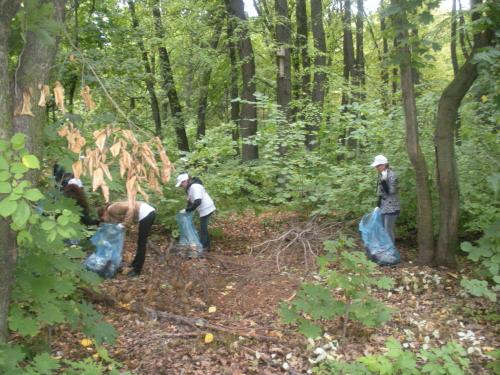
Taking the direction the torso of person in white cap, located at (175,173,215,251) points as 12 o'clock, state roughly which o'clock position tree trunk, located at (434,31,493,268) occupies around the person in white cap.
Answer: The tree trunk is roughly at 7 o'clock from the person in white cap.

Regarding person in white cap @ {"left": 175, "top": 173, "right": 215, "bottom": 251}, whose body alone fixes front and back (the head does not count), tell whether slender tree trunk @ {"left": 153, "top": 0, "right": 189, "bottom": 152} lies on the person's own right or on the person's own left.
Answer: on the person's own right

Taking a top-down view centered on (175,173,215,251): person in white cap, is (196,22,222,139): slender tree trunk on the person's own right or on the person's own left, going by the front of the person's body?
on the person's own right

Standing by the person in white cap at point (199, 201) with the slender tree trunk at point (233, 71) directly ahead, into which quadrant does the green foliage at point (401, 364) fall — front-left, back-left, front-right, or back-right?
back-right

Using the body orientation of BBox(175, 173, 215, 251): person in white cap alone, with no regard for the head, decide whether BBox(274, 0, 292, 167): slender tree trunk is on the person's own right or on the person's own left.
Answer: on the person's own right

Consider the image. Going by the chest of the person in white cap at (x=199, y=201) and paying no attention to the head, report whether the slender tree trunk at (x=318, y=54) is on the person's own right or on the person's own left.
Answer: on the person's own right

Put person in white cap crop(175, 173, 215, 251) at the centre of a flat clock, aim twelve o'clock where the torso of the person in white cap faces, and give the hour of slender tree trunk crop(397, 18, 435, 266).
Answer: The slender tree trunk is roughly at 7 o'clock from the person in white cap.

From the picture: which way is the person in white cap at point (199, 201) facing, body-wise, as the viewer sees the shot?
to the viewer's left

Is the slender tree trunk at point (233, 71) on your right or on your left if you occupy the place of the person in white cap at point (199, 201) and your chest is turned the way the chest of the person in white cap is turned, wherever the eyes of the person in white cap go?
on your right

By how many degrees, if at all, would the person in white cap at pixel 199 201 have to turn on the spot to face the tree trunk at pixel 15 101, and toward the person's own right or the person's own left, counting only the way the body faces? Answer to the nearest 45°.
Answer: approximately 90° to the person's own left

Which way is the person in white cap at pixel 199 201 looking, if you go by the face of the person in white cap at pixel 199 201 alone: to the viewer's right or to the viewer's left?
to the viewer's left

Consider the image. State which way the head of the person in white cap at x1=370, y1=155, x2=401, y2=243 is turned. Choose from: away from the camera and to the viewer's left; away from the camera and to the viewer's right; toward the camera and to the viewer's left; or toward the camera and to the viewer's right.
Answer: toward the camera and to the viewer's left
